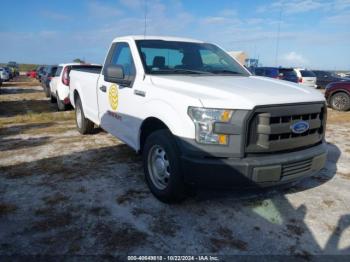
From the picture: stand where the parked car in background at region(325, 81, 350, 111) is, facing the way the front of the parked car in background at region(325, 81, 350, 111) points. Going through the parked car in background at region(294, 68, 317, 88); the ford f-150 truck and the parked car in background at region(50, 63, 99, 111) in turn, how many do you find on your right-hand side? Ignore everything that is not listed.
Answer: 1

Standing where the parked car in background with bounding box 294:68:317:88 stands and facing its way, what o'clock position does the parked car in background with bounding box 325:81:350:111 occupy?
the parked car in background with bounding box 325:81:350:111 is roughly at 7 o'clock from the parked car in background with bounding box 294:68:317:88.

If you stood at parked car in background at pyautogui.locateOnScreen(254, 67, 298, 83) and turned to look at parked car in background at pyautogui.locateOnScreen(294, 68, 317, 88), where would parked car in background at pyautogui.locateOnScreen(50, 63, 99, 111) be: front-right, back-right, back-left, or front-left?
back-right

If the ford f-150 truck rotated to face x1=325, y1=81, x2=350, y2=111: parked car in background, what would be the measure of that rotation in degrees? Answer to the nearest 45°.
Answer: approximately 90° to its left

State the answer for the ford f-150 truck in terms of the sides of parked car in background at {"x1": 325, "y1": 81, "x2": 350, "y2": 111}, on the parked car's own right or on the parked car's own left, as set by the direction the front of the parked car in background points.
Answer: on the parked car's own left

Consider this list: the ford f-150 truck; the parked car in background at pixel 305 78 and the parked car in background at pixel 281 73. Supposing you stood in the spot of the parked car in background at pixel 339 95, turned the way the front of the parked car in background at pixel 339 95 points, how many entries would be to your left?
1

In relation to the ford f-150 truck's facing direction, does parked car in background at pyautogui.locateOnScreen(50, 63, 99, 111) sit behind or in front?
behind

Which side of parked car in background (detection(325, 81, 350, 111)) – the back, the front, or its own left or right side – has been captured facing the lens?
left

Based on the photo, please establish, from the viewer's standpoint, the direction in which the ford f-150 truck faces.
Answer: facing the viewer and to the right of the viewer

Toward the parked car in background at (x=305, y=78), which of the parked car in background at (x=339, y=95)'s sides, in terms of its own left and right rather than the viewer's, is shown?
right

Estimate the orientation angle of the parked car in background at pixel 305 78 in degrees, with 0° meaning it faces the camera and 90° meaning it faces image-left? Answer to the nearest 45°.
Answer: approximately 135°

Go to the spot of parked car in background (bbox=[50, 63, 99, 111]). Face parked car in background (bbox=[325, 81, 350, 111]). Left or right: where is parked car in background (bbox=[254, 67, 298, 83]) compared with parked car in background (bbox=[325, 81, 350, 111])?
left

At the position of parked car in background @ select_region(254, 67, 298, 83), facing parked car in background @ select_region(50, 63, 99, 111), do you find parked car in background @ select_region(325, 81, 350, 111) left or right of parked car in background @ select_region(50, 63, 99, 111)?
left
